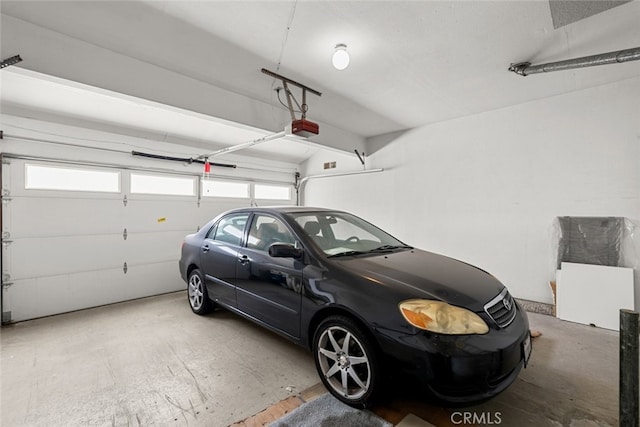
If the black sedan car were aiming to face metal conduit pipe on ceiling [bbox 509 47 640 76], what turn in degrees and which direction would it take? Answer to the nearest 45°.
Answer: approximately 90° to its left

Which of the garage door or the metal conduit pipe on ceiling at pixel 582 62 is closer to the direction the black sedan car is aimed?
the metal conduit pipe on ceiling

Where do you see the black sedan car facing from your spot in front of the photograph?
facing the viewer and to the right of the viewer

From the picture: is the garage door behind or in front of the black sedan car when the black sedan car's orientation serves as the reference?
behind
